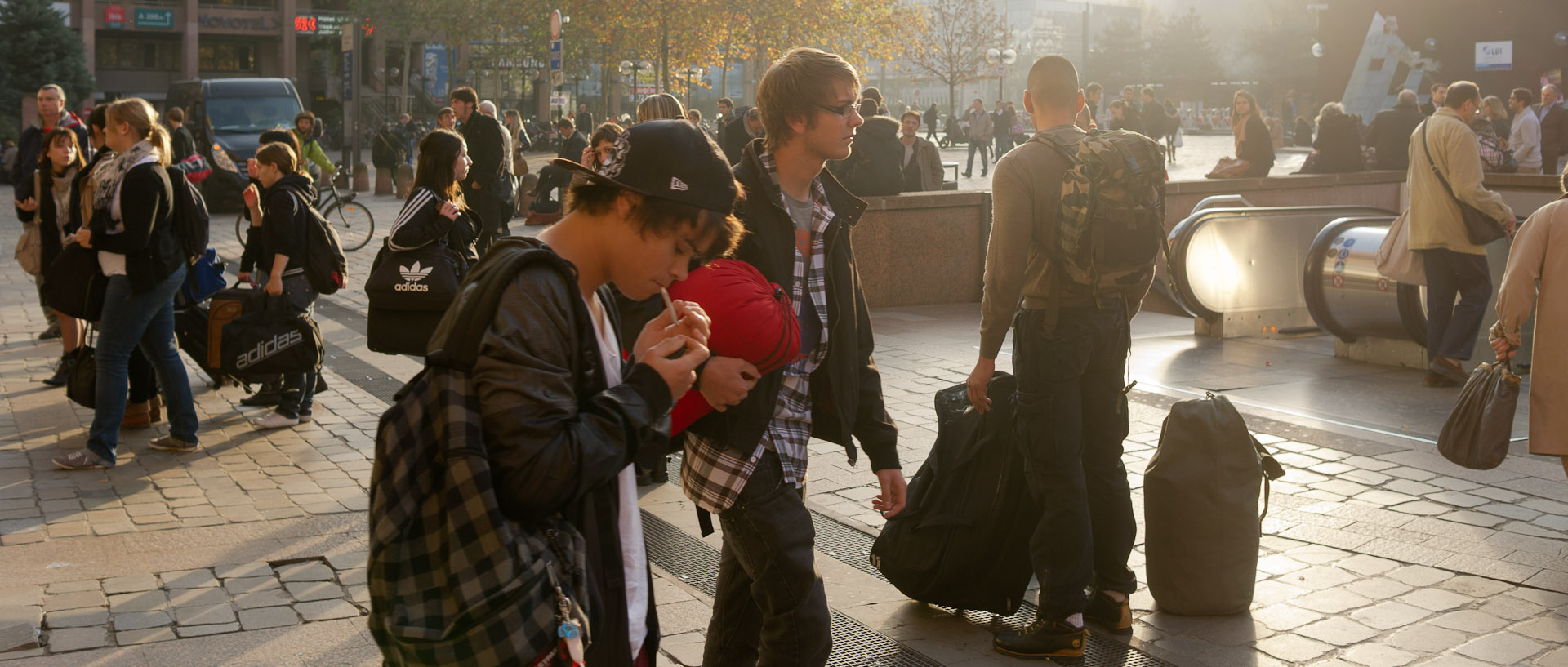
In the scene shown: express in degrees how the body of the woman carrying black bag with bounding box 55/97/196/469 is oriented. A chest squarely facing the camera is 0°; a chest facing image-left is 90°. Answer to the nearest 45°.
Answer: approximately 90°

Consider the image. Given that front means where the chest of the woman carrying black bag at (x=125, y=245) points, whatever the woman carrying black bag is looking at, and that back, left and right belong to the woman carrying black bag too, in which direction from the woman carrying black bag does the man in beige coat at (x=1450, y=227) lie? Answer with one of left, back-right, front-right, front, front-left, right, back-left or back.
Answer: back

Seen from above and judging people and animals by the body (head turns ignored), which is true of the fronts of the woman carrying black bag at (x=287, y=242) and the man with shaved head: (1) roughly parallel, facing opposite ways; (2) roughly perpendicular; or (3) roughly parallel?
roughly perpendicular

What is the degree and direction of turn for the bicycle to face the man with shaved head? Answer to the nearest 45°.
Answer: approximately 90° to its right

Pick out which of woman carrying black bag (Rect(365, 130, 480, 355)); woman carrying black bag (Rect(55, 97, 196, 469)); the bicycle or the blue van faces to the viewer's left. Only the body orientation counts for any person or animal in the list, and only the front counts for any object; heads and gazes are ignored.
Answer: woman carrying black bag (Rect(55, 97, 196, 469))

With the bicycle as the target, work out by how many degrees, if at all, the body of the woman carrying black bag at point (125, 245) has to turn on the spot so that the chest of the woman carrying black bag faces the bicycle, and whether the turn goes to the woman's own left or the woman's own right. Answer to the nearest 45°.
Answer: approximately 90° to the woman's own right

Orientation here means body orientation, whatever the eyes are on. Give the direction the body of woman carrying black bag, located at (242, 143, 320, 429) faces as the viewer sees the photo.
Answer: to the viewer's left

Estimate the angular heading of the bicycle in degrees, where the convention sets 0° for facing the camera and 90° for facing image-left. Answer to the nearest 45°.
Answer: approximately 270°

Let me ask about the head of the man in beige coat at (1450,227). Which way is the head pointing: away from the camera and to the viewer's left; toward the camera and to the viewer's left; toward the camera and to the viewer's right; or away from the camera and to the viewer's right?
away from the camera and to the viewer's right

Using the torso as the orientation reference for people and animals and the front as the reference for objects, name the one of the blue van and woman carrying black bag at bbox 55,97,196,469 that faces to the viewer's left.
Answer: the woman carrying black bag
